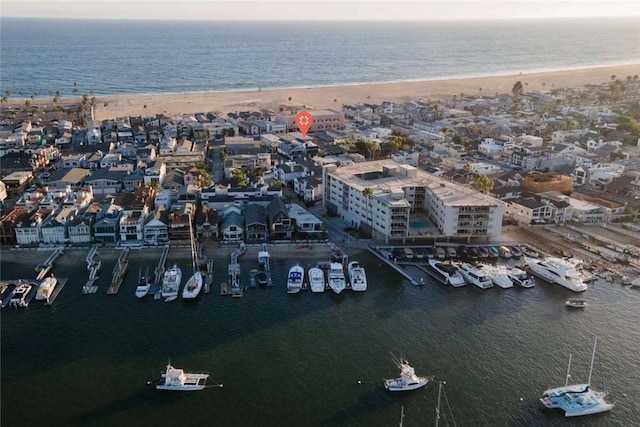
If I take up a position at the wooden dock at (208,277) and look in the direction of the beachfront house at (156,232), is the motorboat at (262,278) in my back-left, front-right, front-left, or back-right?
back-right

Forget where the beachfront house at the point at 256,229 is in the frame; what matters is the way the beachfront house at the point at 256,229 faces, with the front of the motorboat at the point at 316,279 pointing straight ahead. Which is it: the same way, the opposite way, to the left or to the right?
the opposite way

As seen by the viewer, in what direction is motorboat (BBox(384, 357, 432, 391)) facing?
to the viewer's right

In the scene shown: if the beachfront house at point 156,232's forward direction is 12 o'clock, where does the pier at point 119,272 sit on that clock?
The pier is roughly at 1 o'clock from the beachfront house.

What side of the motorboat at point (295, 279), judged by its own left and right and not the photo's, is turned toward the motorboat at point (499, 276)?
right
